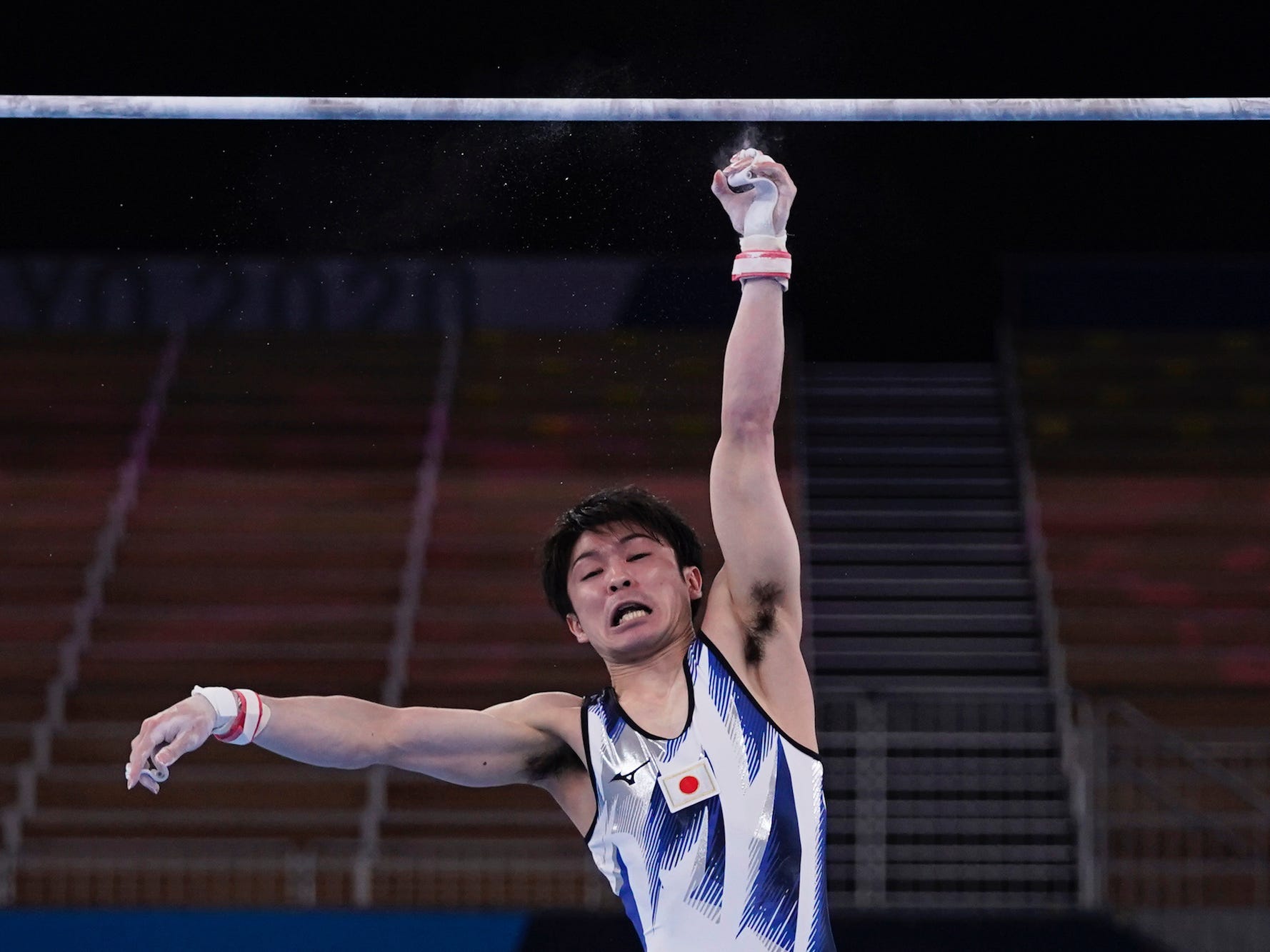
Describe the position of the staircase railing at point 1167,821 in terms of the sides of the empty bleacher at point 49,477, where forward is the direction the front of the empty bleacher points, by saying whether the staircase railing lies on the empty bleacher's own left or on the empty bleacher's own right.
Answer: on the empty bleacher's own left

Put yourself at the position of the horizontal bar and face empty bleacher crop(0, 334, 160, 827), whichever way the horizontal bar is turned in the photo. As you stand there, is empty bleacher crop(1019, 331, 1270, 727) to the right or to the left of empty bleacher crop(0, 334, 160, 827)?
right

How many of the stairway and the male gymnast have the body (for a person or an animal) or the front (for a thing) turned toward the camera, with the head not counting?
2

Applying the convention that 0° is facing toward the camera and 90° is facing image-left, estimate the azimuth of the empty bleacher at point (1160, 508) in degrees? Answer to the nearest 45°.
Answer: approximately 0°

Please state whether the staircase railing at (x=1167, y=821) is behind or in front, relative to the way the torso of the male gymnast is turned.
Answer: behind

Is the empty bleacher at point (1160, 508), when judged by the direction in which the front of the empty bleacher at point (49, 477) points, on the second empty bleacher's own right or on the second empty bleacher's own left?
on the second empty bleacher's own left

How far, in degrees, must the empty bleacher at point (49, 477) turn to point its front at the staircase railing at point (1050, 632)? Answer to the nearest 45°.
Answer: approximately 45° to its left

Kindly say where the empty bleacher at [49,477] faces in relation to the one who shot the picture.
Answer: facing the viewer

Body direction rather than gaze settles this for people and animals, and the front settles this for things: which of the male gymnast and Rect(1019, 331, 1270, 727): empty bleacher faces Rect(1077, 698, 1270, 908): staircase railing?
the empty bleacher

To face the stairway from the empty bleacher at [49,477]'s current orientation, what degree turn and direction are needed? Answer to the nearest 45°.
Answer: approximately 45° to its left

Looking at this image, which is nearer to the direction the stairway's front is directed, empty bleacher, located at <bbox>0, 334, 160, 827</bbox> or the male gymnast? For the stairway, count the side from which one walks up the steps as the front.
the male gymnast

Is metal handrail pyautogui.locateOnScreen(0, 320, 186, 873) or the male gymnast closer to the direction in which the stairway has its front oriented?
the male gymnast

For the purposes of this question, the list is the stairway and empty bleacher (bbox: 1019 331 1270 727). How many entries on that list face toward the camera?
2

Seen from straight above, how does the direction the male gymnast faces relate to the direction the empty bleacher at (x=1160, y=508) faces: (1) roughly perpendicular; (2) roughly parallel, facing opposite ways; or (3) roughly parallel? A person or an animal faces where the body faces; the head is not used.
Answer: roughly parallel

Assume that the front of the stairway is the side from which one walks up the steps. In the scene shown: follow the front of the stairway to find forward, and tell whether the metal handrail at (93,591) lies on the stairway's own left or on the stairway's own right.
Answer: on the stairway's own right

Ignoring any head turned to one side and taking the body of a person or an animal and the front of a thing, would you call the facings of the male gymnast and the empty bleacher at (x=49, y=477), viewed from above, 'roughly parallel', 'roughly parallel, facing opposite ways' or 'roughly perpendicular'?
roughly parallel

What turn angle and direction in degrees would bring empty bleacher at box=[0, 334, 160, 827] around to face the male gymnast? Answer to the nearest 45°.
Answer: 0° — it already faces them

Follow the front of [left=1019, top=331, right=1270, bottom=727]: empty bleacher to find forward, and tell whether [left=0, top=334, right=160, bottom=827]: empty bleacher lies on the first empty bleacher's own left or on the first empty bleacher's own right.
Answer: on the first empty bleacher's own right

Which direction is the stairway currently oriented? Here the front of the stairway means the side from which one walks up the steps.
toward the camera
